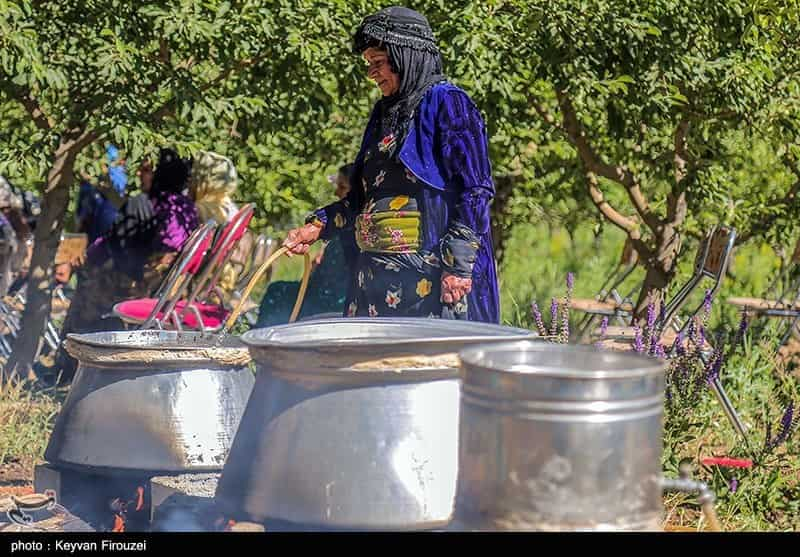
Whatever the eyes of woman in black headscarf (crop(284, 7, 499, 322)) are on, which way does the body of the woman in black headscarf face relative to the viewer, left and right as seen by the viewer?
facing the viewer and to the left of the viewer

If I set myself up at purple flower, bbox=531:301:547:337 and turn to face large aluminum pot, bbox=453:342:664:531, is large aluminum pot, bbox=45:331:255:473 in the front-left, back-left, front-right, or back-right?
front-right

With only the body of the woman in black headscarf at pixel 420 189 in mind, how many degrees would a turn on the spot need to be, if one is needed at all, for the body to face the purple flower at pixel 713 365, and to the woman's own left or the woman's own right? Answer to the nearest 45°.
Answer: approximately 135° to the woman's own left

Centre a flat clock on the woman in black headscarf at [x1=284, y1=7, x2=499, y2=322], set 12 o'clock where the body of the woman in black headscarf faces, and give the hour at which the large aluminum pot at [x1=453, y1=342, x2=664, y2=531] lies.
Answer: The large aluminum pot is roughly at 10 o'clock from the woman in black headscarf.

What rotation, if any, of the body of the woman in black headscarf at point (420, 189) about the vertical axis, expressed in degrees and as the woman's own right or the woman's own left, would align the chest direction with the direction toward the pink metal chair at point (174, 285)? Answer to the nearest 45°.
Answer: approximately 90° to the woman's own right

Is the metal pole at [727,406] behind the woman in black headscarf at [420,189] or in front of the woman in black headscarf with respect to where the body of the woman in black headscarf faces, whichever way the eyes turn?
behind

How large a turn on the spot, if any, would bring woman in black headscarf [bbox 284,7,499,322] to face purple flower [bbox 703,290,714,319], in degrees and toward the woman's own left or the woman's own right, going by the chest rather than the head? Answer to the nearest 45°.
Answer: approximately 180°

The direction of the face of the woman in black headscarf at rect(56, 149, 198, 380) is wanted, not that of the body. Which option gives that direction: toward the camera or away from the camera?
away from the camera

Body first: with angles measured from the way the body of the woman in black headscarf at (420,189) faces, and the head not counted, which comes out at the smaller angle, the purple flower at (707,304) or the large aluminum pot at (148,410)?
the large aluminum pot

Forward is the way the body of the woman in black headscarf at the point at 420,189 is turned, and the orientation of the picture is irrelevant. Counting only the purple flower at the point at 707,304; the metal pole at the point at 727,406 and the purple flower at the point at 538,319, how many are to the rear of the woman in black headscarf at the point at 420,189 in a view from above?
3

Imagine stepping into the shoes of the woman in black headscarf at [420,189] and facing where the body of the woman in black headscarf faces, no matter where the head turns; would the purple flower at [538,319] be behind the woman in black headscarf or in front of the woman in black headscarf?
behind

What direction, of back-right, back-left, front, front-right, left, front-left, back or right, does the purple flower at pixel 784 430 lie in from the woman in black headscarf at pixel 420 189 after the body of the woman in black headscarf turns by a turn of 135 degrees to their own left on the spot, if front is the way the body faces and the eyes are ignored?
front

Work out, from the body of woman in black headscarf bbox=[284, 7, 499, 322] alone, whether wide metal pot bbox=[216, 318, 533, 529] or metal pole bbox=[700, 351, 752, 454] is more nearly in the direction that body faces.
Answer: the wide metal pot

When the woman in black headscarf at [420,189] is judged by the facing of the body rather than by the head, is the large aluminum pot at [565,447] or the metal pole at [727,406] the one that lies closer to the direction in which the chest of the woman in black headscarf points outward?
the large aluminum pot

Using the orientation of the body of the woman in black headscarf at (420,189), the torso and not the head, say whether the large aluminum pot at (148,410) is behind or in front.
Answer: in front

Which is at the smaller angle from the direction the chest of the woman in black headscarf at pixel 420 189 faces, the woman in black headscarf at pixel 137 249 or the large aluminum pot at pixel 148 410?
the large aluminum pot
